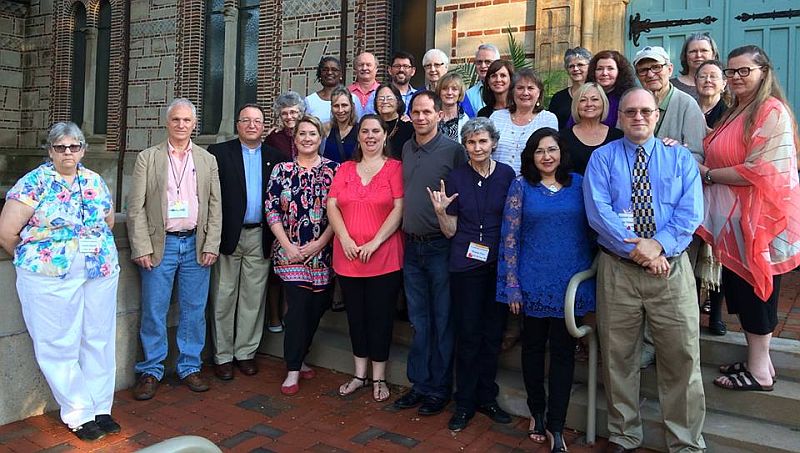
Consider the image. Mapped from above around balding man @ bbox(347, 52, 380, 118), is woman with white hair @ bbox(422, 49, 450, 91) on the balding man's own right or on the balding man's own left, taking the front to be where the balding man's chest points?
on the balding man's own left

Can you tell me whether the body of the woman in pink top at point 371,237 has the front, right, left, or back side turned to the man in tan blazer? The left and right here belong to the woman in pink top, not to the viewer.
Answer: right

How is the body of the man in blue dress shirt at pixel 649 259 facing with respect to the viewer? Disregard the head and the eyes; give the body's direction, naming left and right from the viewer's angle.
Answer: facing the viewer

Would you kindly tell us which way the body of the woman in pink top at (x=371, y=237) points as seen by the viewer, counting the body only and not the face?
toward the camera

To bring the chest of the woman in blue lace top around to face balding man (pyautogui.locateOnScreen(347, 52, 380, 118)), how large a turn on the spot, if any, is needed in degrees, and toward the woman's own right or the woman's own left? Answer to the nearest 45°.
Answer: approximately 135° to the woman's own right

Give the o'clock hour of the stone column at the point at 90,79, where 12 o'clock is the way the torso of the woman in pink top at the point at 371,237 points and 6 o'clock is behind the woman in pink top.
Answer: The stone column is roughly at 5 o'clock from the woman in pink top.

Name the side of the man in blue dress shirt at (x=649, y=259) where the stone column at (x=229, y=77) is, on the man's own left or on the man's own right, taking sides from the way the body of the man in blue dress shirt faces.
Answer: on the man's own right
